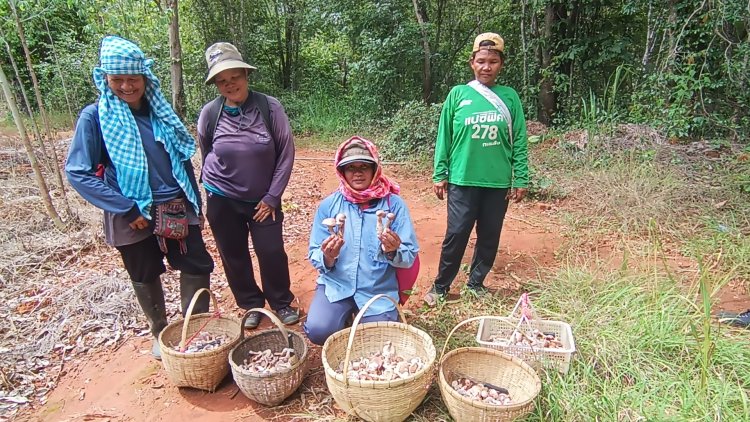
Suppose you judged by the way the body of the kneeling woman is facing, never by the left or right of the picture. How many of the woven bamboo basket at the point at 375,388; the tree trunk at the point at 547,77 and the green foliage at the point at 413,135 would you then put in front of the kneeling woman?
1

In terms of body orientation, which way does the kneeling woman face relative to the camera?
toward the camera

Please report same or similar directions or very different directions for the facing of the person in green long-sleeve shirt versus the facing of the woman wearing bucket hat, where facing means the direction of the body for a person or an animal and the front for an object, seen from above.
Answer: same or similar directions

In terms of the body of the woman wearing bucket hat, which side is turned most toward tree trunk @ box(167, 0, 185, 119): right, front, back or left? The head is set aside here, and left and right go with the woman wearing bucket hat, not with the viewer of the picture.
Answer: back

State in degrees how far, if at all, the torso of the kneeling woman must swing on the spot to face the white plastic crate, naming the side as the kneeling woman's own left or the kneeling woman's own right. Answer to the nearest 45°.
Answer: approximately 90° to the kneeling woman's own left

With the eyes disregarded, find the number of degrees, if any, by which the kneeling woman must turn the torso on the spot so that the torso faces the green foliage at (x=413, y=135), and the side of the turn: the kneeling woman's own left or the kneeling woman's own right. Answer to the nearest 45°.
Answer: approximately 180°

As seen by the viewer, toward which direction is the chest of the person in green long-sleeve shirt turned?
toward the camera

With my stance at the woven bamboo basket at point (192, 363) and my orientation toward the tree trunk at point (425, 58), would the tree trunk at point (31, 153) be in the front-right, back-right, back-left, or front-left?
front-left

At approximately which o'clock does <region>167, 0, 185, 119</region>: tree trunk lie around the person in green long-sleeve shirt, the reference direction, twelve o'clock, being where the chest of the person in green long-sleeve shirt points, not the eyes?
The tree trunk is roughly at 4 o'clock from the person in green long-sleeve shirt.

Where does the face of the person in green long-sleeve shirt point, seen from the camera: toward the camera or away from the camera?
toward the camera

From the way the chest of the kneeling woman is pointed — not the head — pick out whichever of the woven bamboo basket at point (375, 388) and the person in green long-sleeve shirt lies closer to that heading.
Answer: the woven bamboo basket

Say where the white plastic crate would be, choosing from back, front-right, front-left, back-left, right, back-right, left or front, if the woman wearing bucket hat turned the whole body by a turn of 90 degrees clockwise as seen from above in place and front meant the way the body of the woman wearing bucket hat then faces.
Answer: back-left

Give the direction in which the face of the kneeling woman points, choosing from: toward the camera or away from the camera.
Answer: toward the camera

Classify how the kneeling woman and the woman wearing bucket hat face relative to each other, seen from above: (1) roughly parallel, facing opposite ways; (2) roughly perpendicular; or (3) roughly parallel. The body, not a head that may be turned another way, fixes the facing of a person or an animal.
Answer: roughly parallel

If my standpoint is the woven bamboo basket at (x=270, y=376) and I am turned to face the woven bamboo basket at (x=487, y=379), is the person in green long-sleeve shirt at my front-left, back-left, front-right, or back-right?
front-left

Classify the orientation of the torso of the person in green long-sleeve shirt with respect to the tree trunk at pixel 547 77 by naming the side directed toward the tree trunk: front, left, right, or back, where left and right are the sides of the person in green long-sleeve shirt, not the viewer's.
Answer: back

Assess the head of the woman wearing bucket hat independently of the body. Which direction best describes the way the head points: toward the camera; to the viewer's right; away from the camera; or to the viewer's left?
toward the camera

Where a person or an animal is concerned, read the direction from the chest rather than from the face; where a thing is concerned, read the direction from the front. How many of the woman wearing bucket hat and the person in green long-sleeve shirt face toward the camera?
2

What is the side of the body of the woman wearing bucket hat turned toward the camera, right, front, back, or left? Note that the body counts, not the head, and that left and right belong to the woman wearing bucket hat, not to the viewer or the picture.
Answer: front
